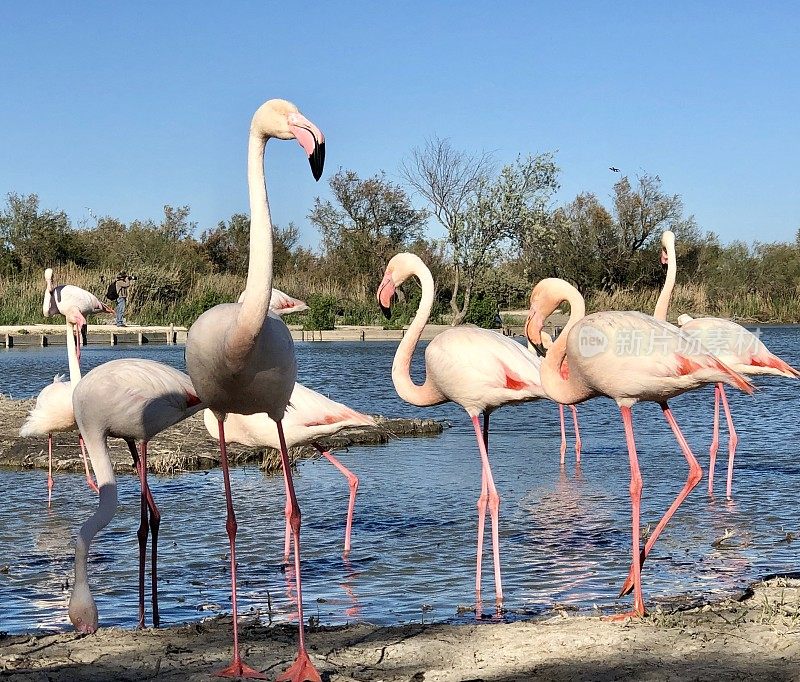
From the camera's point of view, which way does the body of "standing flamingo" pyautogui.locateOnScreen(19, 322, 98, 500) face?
to the viewer's right

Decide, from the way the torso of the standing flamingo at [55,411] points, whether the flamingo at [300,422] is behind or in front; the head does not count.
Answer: in front

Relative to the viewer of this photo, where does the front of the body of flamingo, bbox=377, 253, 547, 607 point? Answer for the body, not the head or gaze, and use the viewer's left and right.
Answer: facing to the left of the viewer

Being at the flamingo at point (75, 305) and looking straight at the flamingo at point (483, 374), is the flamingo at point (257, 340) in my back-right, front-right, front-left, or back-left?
front-right

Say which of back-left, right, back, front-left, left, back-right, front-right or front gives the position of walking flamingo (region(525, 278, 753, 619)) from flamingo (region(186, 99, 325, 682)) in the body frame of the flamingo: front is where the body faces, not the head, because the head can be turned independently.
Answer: back-left

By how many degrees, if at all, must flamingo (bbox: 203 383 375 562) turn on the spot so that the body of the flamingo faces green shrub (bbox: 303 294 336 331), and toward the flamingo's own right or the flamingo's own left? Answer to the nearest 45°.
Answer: approximately 90° to the flamingo's own right

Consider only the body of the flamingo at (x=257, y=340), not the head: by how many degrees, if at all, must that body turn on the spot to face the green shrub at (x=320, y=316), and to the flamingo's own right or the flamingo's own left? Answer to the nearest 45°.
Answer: approximately 180°

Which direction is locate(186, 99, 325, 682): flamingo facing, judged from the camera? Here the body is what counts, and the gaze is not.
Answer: toward the camera

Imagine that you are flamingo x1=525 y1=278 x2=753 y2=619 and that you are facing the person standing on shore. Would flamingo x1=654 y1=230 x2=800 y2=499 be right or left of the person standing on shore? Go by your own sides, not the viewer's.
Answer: right

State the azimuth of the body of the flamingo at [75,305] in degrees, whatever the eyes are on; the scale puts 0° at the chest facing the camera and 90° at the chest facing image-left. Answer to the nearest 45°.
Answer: approximately 90°

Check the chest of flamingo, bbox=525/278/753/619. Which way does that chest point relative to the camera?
to the viewer's left

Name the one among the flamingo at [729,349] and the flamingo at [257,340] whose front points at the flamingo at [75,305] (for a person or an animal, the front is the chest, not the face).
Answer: the flamingo at [729,349]

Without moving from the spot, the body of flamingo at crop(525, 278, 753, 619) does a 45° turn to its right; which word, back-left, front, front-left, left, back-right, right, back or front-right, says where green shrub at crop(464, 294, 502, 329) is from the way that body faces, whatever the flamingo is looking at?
front-right

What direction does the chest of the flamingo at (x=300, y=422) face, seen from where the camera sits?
to the viewer's left

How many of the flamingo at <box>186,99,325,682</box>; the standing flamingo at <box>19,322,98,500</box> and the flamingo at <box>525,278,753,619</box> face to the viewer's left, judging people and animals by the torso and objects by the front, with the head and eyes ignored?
1

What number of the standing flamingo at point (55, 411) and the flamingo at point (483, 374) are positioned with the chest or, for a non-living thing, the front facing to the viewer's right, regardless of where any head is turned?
1
